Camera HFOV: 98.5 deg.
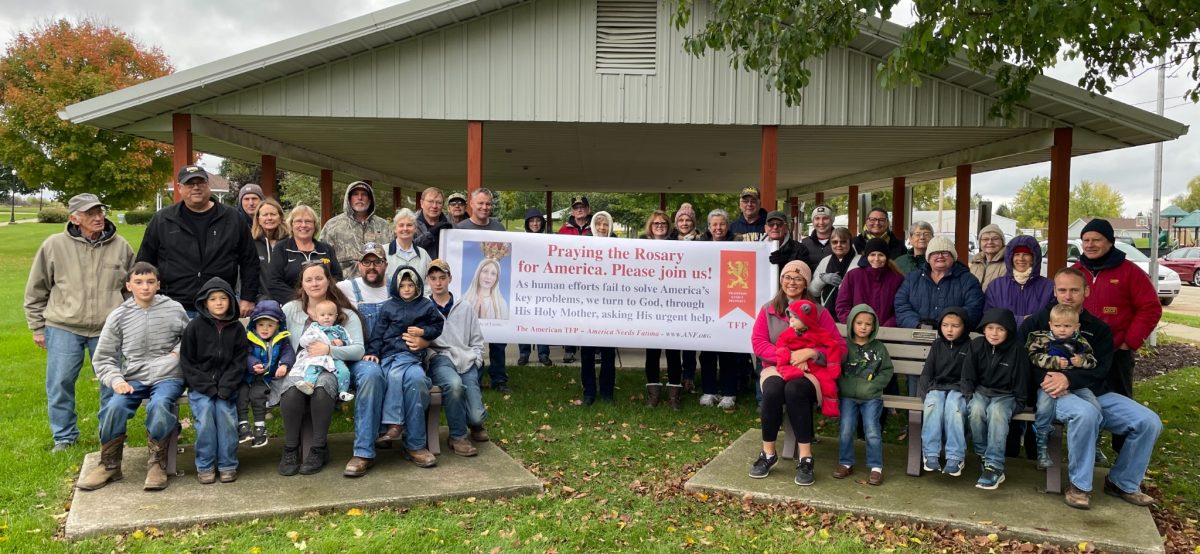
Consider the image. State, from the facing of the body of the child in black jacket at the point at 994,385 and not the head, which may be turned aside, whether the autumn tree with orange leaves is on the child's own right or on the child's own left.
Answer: on the child's own right

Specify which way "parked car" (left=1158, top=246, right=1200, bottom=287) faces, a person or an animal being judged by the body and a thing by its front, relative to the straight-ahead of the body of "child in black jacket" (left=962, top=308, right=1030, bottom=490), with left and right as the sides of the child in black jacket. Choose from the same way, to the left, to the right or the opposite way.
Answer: to the right

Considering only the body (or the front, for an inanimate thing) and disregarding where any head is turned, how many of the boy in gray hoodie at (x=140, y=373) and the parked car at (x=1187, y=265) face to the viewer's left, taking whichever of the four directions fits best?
1

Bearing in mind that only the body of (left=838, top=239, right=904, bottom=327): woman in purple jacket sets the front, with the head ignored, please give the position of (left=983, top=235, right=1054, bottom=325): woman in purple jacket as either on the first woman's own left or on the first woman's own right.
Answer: on the first woman's own left

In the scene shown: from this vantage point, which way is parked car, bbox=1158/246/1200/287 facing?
to the viewer's left
